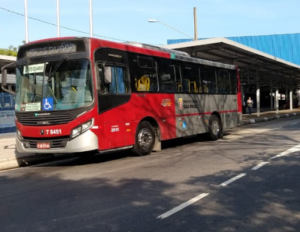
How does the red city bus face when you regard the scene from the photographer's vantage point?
facing the viewer and to the left of the viewer
